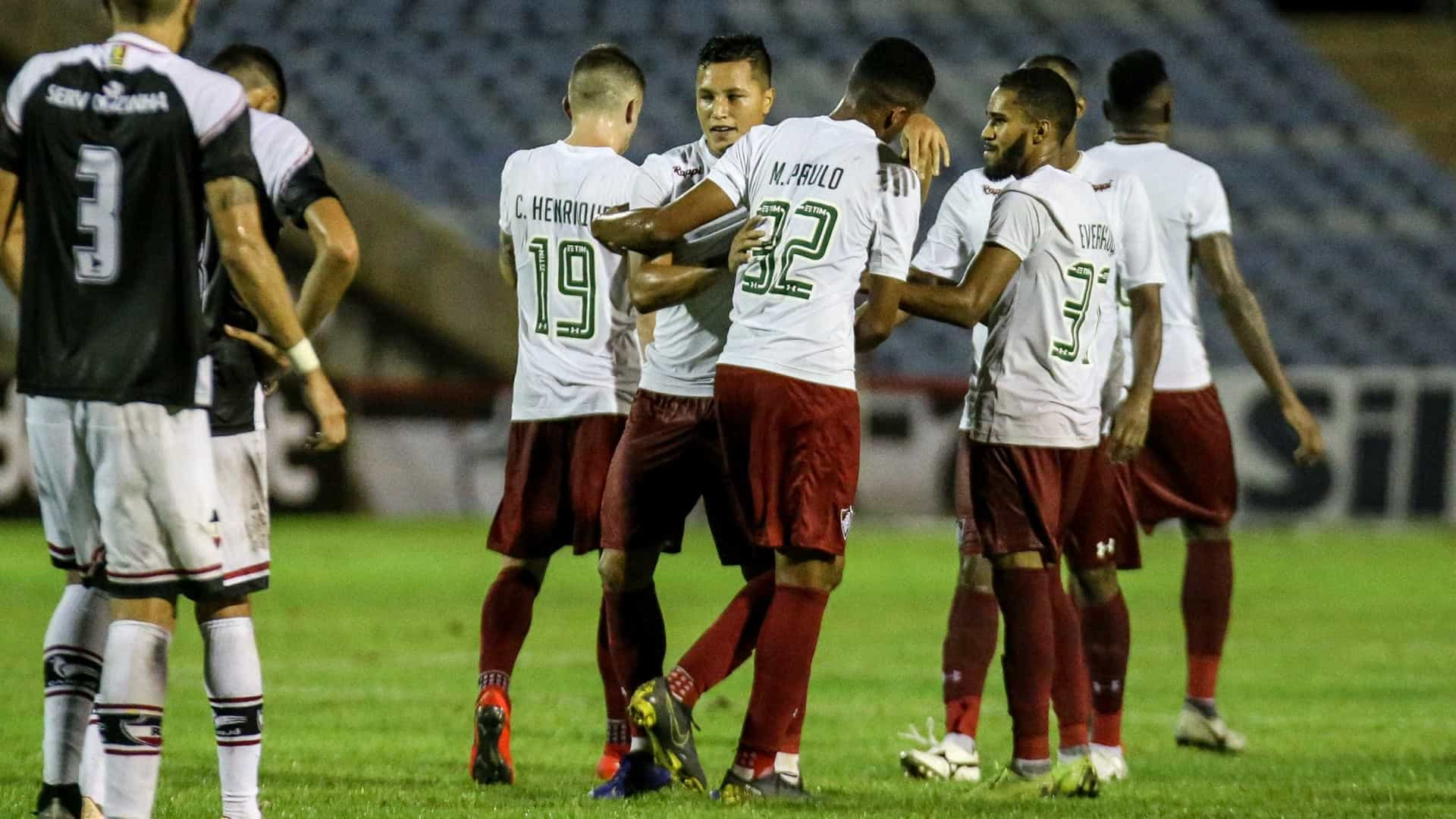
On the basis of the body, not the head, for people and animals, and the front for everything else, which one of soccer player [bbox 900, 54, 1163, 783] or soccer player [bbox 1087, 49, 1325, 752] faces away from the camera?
soccer player [bbox 1087, 49, 1325, 752]

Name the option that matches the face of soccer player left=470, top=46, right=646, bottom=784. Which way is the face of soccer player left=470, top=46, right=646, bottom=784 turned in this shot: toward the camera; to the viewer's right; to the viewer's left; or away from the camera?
away from the camera

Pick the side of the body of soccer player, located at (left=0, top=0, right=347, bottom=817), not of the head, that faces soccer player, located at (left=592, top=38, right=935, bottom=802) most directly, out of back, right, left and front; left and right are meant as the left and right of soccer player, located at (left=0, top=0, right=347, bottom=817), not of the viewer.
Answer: right

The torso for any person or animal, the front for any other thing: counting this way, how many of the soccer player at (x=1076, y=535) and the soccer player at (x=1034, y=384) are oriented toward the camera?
1

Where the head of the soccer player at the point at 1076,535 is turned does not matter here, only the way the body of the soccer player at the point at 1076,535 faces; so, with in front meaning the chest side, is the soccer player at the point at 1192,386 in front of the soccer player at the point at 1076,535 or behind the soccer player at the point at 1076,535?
behind

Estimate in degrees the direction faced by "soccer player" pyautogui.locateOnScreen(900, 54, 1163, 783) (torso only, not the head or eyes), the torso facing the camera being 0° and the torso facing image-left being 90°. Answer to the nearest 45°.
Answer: approximately 0°

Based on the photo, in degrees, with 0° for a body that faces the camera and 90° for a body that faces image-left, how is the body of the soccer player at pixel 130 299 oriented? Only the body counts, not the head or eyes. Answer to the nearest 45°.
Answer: approximately 180°

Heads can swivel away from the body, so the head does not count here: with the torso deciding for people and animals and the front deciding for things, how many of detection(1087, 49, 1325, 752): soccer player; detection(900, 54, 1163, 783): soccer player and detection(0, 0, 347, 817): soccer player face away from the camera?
2

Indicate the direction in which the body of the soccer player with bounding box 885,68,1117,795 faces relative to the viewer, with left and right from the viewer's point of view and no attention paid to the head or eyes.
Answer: facing away from the viewer and to the left of the viewer

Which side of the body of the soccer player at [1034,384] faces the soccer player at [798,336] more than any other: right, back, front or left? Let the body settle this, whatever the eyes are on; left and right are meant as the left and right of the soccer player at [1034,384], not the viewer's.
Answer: left

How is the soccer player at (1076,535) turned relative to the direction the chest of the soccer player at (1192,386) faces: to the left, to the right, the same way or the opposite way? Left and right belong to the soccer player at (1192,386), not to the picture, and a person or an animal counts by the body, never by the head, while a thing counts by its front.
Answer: the opposite way

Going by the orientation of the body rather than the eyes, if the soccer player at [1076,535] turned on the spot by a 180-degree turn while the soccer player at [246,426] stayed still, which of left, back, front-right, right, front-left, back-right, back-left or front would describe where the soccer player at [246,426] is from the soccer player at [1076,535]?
back-left

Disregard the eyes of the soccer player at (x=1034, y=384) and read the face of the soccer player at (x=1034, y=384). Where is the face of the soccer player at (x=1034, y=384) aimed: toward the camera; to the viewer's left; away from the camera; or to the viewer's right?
to the viewer's left

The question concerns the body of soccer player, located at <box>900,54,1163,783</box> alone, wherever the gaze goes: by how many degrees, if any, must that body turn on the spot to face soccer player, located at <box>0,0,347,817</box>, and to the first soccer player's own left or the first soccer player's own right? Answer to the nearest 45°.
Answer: approximately 45° to the first soccer player's own right

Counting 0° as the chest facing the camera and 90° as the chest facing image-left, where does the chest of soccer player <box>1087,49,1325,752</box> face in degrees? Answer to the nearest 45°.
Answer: approximately 180°

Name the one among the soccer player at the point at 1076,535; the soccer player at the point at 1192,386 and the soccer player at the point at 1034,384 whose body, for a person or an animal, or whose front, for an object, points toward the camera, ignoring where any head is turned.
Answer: the soccer player at the point at 1076,535

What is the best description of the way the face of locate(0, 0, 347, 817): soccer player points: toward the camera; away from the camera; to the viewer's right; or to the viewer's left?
away from the camera
